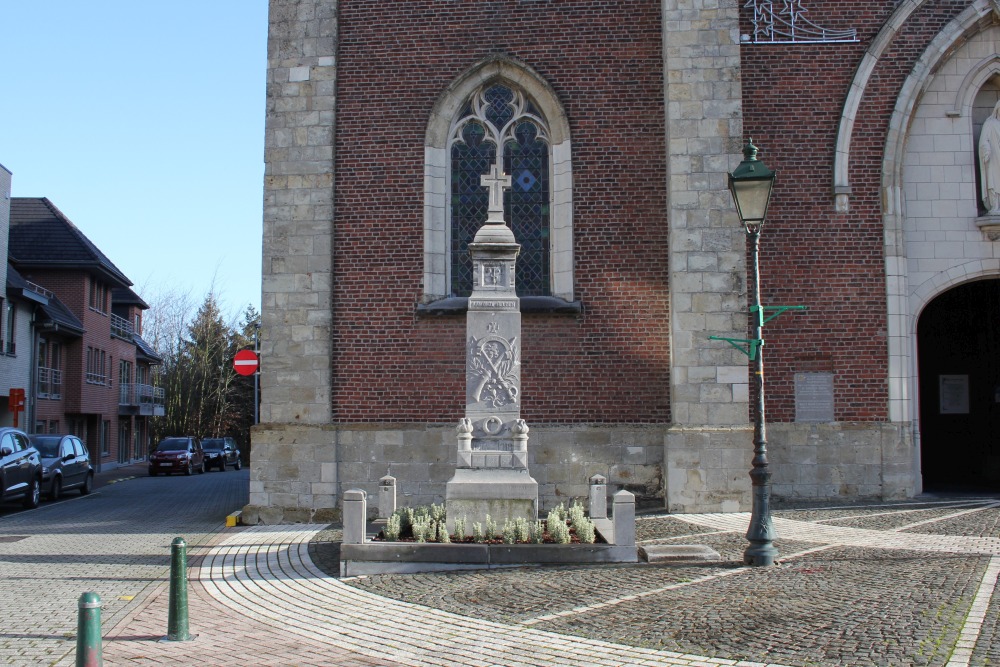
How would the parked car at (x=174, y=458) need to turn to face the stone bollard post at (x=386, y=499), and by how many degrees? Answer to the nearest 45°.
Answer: approximately 45° to its left

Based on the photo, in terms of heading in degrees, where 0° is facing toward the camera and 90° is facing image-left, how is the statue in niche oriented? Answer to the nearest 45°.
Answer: approximately 0°

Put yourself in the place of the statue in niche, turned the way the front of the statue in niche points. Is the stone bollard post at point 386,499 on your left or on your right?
on your right

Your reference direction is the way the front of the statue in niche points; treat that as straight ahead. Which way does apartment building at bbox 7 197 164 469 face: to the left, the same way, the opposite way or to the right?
to the left

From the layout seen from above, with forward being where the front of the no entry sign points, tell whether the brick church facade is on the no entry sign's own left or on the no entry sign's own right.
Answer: on the no entry sign's own left

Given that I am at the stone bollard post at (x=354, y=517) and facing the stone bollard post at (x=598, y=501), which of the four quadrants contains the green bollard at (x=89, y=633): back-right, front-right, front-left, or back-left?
back-right

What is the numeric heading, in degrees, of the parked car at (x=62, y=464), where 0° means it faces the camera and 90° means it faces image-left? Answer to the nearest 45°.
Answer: approximately 45°

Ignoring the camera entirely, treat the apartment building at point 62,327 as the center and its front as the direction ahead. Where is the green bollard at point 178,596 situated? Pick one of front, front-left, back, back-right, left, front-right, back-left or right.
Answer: front-right

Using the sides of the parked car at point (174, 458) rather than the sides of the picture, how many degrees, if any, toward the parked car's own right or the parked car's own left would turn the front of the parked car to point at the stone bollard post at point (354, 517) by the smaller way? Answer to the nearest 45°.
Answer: approximately 45° to the parked car's own left

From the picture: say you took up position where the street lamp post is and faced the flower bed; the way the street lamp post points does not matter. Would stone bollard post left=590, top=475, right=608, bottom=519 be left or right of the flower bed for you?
right

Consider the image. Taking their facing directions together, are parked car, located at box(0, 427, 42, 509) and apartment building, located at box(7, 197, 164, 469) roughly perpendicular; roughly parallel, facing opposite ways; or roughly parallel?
roughly perpendicular
